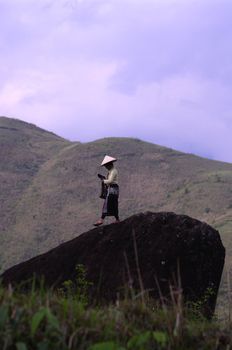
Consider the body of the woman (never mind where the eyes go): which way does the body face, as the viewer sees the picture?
to the viewer's left
